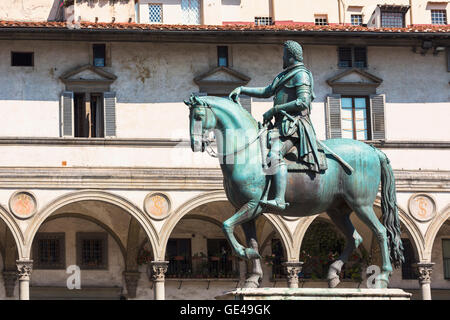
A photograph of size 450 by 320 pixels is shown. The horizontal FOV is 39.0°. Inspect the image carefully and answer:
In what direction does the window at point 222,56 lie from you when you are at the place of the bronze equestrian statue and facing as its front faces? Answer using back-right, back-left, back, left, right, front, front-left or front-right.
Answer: right

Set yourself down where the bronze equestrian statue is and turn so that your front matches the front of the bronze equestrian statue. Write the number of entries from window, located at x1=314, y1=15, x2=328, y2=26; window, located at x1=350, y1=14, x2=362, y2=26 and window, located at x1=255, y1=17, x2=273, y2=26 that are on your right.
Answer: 3

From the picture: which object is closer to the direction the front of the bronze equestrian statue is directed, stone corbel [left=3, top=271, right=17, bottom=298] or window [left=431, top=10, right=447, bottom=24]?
the stone corbel

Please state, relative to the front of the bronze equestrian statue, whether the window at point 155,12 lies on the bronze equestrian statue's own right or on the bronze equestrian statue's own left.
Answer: on the bronze equestrian statue's own right

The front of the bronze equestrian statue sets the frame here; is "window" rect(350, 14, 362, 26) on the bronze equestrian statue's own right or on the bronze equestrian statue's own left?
on the bronze equestrian statue's own right

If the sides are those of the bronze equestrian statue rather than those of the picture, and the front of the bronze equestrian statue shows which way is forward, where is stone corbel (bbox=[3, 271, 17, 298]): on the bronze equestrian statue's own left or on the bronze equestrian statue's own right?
on the bronze equestrian statue's own right

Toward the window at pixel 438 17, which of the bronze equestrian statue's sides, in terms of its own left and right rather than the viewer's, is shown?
right

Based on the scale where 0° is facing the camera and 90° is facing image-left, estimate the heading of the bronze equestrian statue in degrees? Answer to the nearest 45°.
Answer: approximately 90°

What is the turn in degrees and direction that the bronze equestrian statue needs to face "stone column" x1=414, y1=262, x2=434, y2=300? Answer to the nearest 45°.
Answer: approximately 90° to its right

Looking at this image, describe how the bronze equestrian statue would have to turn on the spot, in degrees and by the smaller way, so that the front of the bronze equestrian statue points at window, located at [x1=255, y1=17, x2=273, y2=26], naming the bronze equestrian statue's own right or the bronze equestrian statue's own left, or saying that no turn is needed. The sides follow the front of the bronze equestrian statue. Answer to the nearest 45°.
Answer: approximately 90° to the bronze equestrian statue's own right
